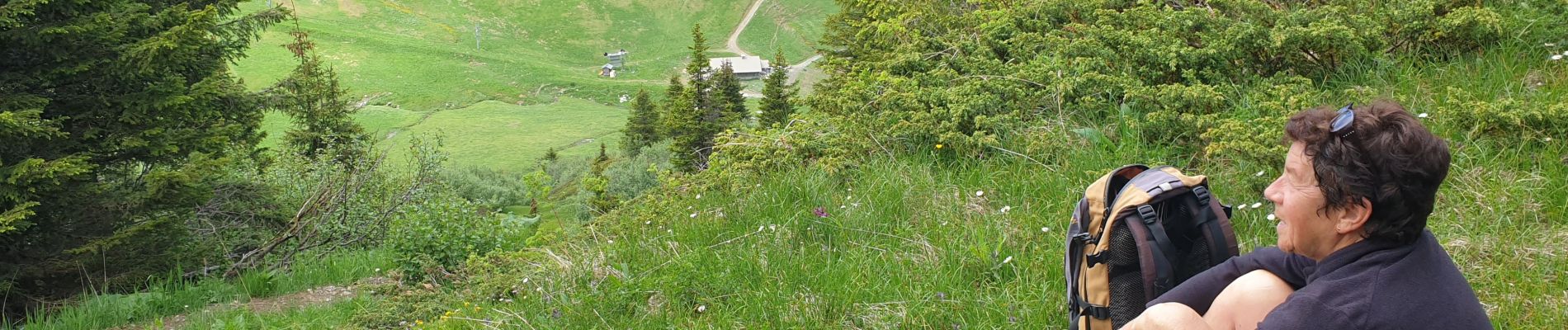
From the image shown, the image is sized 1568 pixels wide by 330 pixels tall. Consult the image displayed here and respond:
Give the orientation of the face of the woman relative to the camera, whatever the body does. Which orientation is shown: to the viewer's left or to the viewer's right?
to the viewer's left

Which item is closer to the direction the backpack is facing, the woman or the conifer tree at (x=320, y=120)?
the conifer tree

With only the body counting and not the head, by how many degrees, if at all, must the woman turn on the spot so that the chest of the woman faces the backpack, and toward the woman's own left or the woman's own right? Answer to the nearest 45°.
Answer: approximately 45° to the woman's own right

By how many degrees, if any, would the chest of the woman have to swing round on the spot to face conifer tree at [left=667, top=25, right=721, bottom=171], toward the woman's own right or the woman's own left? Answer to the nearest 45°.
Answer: approximately 45° to the woman's own right

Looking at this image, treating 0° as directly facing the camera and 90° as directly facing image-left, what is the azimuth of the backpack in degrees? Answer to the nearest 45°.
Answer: approximately 135°

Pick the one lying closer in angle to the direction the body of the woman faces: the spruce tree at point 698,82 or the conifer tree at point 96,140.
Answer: the conifer tree

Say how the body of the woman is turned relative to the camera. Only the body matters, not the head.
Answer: to the viewer's left

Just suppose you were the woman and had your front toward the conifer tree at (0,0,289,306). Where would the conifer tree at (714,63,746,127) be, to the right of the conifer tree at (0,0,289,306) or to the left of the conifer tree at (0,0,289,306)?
right

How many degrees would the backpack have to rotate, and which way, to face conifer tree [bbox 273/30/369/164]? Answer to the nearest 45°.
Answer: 0° — it already faces it

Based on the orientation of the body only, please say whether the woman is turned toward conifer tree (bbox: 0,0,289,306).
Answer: yes

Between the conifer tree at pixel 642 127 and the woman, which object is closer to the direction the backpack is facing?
the conifer tree

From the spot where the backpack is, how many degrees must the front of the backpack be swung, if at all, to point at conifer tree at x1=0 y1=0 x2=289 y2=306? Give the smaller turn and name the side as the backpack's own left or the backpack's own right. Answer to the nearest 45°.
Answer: approximately 45° to the backpack's own left
